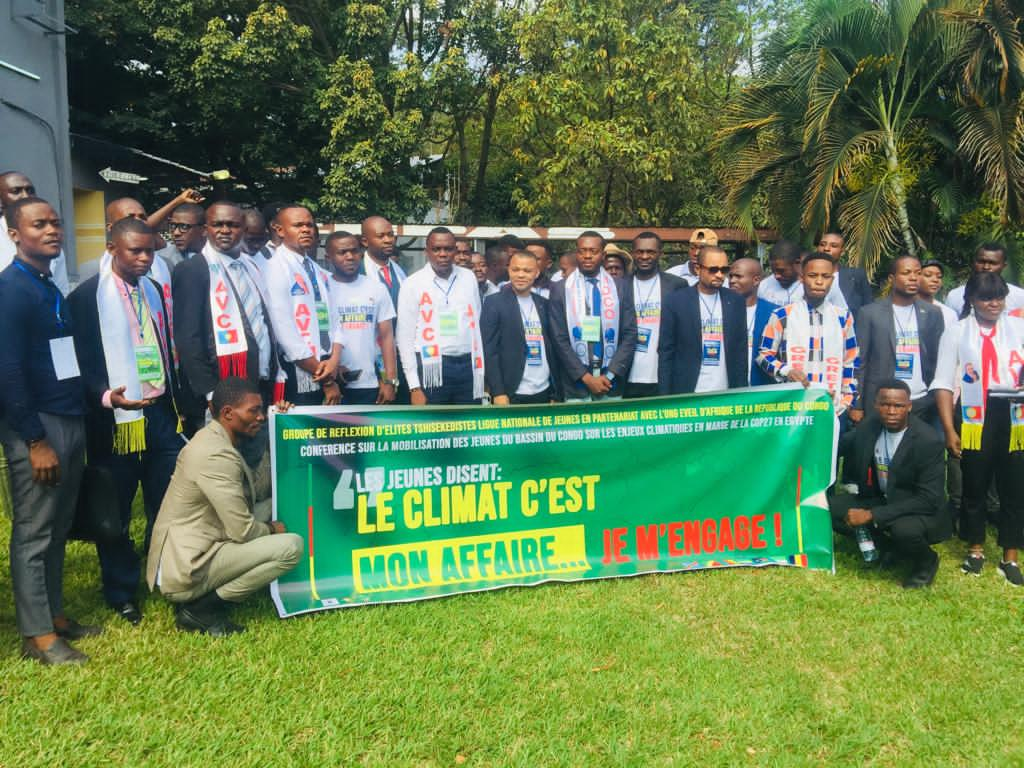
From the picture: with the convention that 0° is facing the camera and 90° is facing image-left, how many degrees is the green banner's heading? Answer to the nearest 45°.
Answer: approximately 0°

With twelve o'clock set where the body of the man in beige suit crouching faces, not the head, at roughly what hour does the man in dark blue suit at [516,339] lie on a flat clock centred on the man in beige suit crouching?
The man in dark blue suit is roughly at 11 o'clock from the man in beige suit crouching.

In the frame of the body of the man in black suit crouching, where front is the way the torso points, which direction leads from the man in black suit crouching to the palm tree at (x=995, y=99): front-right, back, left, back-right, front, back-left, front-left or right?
back-right

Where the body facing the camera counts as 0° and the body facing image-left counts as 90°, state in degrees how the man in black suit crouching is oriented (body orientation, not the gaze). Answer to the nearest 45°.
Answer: approximately 45°

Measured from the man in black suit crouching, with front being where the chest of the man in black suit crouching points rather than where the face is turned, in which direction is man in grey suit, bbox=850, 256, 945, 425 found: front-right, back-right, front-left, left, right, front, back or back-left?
back-right

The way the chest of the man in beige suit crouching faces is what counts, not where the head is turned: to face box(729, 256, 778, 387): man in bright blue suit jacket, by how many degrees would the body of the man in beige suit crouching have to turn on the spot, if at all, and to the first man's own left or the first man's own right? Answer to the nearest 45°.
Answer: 0° — they already face them

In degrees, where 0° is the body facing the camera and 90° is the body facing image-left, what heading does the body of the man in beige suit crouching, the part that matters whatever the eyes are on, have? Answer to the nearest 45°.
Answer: approximately 270°

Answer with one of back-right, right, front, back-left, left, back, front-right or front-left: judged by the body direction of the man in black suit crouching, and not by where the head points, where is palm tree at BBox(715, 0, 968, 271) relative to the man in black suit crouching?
back-right
